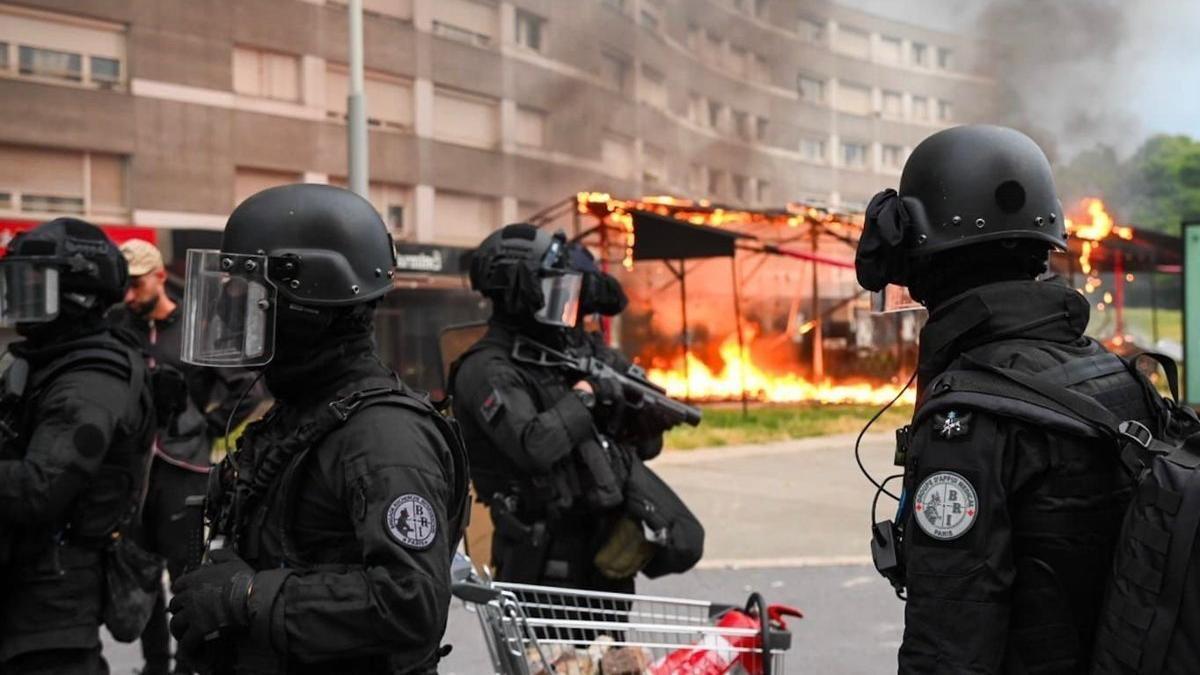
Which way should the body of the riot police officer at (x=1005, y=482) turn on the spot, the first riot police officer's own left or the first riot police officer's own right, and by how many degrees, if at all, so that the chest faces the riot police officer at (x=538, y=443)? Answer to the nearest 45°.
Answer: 0° — they already face them

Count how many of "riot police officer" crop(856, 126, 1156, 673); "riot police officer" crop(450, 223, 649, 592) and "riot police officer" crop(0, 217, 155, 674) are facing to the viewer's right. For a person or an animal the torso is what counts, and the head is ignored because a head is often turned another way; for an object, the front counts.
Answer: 1

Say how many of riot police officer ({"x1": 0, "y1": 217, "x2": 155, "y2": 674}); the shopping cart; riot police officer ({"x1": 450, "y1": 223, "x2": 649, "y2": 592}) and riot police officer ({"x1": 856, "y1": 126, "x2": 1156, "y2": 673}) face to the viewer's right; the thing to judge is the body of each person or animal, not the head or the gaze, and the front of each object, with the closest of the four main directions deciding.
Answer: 2

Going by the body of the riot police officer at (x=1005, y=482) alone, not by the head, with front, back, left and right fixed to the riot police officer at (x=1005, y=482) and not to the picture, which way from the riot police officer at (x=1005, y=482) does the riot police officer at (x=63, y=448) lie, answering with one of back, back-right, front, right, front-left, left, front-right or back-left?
front-left

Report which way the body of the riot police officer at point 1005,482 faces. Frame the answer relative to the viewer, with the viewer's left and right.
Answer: facing away from the viewer and to the left of the viewer

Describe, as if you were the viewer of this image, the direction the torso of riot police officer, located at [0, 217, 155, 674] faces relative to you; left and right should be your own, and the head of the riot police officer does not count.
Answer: facing to the left of the viewer

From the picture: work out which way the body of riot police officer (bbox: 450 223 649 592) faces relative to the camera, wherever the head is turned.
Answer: to the viewer's right

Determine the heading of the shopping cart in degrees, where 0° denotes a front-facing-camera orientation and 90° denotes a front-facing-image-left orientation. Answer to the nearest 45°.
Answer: approximately 270°

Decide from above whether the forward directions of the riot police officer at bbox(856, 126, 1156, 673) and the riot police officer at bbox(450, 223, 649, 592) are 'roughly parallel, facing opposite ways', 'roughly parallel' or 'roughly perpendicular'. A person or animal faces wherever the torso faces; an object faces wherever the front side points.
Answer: roughly parallel, facing opposite ways

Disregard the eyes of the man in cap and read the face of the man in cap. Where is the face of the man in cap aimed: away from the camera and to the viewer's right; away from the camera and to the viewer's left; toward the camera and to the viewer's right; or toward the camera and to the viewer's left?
toward the camera and to the viewer's left

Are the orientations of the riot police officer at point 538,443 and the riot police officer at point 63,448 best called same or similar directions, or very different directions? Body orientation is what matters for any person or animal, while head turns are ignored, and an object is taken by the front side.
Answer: very different directions

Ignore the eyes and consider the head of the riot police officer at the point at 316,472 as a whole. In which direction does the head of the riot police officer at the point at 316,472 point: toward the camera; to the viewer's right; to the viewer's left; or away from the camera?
to the viewer's left

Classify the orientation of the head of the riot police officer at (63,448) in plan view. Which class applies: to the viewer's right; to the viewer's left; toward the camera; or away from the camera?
to the viewer's left

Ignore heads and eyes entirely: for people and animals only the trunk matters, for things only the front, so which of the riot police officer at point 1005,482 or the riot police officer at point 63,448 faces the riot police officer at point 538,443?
the riot police officer at point 1005,482

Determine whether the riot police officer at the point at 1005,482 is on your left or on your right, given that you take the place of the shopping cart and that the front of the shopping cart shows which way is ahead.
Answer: on your right
